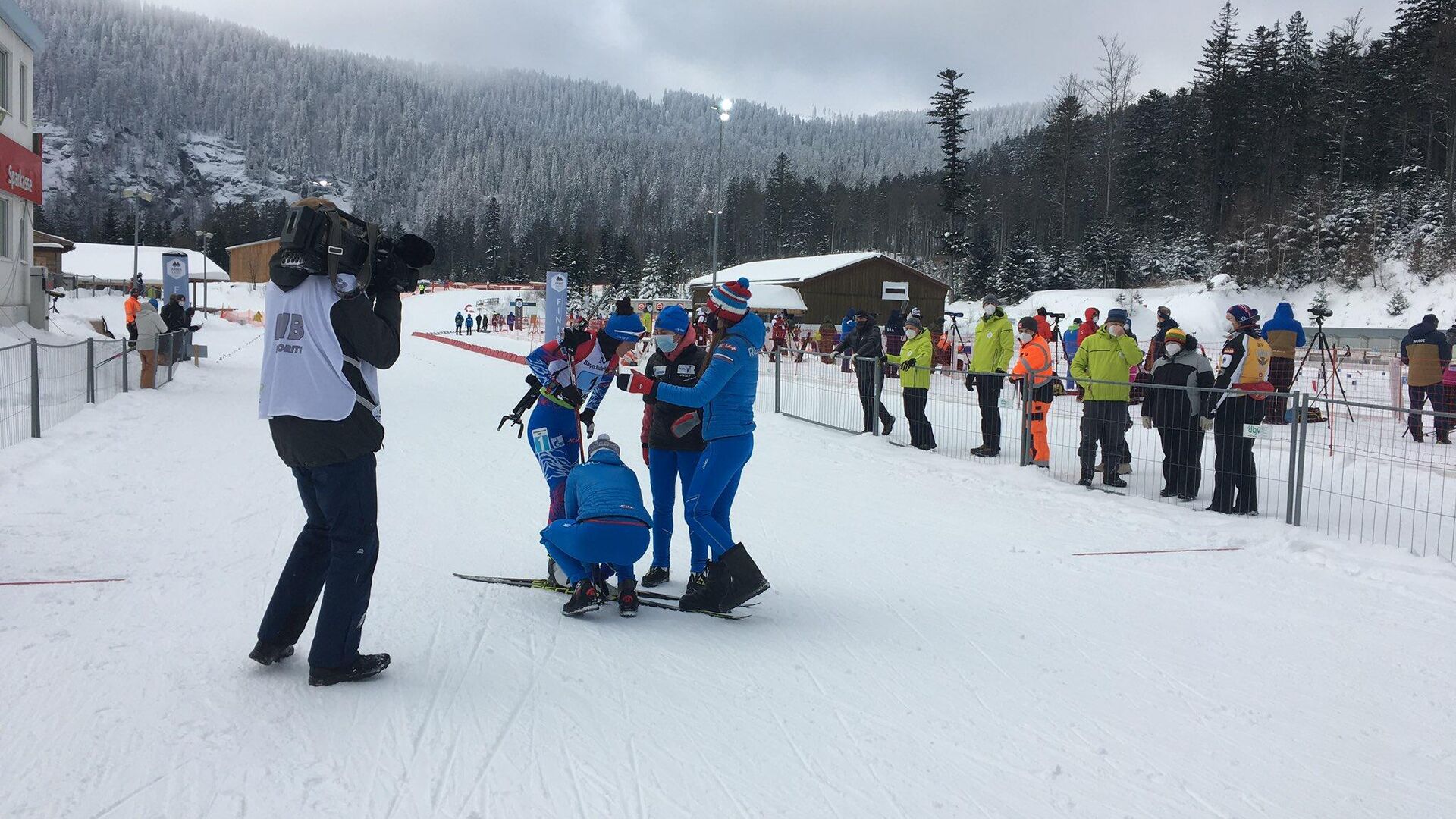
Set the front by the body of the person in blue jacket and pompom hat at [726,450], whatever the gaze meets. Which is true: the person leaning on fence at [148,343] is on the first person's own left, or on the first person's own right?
on the first person's own right

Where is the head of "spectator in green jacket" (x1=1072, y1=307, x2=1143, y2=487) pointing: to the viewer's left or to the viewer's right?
to the viewer's left

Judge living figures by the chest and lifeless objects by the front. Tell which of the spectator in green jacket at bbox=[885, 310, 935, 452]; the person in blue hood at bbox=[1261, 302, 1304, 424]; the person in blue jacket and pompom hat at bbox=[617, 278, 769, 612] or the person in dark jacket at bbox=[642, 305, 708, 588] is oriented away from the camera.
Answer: the person in blue hood

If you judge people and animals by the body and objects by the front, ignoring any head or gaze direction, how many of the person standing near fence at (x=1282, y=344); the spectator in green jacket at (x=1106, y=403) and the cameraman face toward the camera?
1

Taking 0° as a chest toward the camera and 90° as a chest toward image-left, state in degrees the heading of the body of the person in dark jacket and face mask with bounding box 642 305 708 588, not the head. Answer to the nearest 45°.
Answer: approximately 45°

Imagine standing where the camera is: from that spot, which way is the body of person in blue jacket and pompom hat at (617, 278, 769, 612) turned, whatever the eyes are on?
to the viewer's left

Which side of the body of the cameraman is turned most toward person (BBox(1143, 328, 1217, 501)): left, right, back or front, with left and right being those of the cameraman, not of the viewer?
front

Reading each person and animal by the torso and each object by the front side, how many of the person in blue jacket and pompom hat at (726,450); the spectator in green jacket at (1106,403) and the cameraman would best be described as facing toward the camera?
1

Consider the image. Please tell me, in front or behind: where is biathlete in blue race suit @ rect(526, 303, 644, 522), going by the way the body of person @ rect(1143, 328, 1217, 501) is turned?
in front

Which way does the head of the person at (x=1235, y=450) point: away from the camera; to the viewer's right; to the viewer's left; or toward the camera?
to the viewer's left

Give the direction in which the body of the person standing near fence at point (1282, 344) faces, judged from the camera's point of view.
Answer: away from the camera

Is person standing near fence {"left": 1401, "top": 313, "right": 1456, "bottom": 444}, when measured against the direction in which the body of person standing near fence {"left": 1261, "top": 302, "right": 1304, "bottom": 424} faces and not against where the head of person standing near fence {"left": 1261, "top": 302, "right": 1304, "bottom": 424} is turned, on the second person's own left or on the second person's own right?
on the second person's own right

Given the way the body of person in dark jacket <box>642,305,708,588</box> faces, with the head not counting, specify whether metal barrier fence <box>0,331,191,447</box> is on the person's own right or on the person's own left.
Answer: on the person's own right

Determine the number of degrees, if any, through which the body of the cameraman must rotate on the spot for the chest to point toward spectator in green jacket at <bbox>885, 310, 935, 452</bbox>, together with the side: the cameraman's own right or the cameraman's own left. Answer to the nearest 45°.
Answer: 0° — they already face them

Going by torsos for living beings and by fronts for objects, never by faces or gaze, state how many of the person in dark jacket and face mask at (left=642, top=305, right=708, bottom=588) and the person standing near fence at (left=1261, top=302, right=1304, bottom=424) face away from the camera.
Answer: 1

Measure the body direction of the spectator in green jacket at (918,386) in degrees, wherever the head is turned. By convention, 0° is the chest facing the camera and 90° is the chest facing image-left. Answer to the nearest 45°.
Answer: approximately 45°
